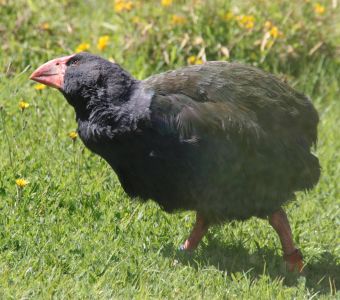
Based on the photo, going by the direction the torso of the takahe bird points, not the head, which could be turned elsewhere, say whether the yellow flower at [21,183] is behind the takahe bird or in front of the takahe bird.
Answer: in front

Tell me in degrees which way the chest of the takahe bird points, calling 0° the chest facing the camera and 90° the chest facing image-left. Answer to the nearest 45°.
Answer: approximately 90°

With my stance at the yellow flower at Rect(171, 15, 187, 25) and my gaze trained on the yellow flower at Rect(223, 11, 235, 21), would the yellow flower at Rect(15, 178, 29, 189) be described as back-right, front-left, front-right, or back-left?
back-right

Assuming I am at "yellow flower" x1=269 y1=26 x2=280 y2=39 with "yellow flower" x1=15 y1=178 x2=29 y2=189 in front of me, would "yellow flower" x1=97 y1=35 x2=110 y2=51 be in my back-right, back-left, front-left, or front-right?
front-right

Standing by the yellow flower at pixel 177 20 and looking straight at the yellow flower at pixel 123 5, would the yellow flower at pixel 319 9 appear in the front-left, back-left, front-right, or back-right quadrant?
back-right

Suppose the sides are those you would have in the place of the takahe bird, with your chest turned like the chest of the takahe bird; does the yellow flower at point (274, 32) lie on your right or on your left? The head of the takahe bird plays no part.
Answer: on your right

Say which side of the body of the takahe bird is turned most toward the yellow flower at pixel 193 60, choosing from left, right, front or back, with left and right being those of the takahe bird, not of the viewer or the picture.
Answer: right

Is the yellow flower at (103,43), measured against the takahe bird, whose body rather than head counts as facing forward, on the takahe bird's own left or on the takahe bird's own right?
on the takahe bird's own right

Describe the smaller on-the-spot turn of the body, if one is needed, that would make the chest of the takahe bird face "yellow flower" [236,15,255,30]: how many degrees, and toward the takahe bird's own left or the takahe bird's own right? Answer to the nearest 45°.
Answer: approximately 90° to the takahe bird's own right

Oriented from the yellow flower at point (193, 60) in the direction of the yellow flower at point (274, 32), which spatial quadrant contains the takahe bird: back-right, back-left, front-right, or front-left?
back-right

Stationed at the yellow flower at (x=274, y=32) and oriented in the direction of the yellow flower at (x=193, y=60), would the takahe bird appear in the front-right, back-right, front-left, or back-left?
front-left

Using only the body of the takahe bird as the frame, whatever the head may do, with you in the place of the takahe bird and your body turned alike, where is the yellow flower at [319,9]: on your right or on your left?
on your right

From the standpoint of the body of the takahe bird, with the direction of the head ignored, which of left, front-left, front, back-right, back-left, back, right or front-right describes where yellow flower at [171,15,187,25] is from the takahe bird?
right
